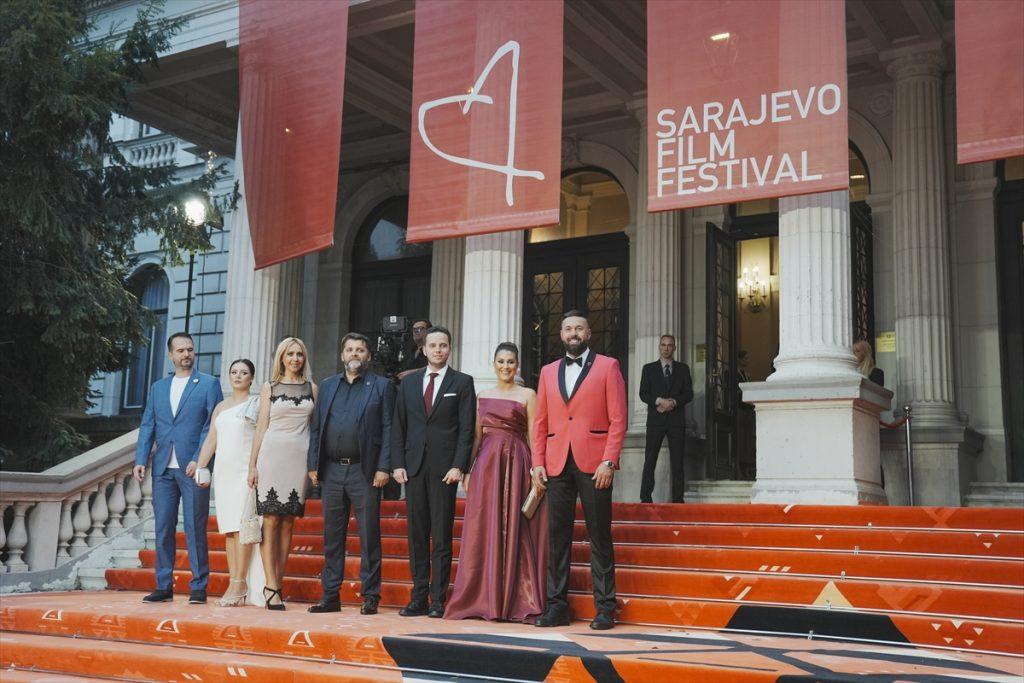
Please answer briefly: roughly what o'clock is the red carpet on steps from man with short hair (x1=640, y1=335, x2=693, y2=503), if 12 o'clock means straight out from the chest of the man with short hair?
The red carpet on steps is roughly at 12 o'clock from the man with short hair.

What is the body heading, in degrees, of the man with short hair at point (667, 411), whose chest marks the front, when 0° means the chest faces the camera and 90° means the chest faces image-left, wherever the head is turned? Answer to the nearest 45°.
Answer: approximately 0°

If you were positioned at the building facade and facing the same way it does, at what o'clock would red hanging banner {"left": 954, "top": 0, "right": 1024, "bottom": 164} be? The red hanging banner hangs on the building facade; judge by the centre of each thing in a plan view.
The red hanging banner is roughly at 10 o'clock from the building facade.

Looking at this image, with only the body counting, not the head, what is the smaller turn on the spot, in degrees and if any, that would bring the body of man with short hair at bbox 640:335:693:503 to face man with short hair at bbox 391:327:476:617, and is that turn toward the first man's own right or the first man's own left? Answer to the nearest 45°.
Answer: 0° — they already face them

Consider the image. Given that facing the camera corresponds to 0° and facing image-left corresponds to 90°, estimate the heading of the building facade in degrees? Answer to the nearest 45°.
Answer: approximately 45°

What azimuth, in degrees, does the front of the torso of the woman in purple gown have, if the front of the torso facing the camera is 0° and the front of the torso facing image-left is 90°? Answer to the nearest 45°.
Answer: approximately 0°

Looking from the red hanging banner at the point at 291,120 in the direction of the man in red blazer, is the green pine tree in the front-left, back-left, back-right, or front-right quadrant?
back-right
